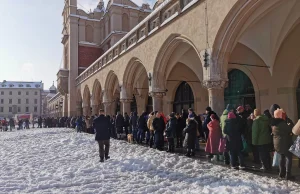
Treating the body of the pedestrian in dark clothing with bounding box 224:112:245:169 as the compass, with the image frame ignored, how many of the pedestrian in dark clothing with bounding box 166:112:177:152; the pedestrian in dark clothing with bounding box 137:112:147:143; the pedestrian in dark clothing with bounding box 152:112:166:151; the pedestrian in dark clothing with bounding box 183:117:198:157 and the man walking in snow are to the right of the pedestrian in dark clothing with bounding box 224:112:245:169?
0

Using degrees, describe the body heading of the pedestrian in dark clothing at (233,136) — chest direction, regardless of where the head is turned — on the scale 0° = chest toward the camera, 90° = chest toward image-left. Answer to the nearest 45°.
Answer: approximately 180°

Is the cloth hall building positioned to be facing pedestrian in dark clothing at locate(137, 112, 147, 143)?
no

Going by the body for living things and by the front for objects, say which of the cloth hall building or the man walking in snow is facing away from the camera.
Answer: the man walking in snow

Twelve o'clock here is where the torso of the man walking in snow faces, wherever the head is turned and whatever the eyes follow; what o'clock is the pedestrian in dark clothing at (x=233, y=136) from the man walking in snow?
The pedestrian in dark clothing is roughly at 4 o'clock from the man walking in snow.

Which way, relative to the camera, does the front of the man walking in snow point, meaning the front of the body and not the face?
away from the camera

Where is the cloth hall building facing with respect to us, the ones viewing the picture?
facing the viewer and to the left of the viewer

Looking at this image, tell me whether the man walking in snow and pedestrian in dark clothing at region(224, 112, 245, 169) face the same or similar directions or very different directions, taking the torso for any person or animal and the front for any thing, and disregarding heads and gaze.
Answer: same or similar directions

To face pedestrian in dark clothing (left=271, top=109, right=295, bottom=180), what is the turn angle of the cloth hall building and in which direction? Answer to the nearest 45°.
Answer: approximately 45° to its left

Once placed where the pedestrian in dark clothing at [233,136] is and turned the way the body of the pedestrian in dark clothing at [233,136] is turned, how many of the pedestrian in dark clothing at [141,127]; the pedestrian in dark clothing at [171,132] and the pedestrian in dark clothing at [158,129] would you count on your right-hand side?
0
